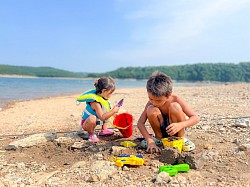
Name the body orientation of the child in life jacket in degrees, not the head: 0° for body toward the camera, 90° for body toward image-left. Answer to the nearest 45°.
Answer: approximately 270°

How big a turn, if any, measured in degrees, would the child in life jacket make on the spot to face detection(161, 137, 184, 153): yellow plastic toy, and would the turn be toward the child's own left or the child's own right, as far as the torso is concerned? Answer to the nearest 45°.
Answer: approximately 45° to the child's own right

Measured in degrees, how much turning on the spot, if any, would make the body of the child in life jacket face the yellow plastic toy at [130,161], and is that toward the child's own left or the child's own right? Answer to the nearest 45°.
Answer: approximately 90° to the child's own right

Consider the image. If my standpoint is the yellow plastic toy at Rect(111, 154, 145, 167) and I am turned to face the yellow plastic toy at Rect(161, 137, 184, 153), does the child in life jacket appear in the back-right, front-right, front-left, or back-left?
front-left

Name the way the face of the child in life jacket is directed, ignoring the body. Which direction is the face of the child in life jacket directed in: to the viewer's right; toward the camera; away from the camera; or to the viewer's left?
to the viewer's right

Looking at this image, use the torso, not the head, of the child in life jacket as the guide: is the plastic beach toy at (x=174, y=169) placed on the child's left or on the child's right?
on the child's right
